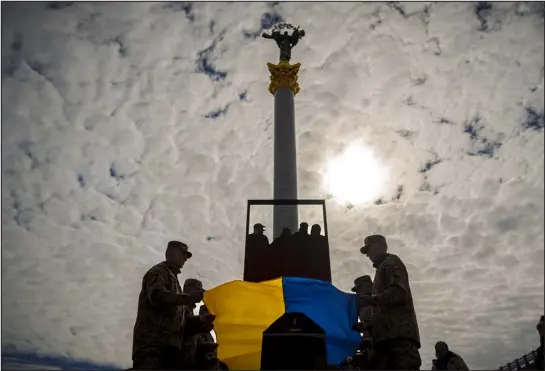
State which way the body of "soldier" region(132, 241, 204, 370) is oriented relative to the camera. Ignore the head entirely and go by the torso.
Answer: to the viewer's right

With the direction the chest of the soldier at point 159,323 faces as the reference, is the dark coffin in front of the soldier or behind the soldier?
in front

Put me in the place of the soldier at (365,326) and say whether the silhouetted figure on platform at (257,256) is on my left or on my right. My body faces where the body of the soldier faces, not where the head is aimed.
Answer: on my right

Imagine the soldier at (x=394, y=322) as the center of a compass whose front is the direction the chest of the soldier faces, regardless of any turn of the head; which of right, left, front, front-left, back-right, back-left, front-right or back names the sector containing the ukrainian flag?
front-right

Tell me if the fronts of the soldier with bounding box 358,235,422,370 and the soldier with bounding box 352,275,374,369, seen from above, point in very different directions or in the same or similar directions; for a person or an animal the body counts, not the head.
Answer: same or similar directions

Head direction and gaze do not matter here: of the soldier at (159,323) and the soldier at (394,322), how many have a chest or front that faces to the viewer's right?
1

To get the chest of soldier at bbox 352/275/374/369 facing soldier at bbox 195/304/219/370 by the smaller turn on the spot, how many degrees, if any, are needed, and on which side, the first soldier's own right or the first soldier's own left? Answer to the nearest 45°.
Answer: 0° — they already face them

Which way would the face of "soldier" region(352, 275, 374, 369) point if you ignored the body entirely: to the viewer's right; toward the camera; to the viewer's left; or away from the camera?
to the viewer's left

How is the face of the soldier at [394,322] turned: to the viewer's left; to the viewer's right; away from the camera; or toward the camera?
to the viewer's left

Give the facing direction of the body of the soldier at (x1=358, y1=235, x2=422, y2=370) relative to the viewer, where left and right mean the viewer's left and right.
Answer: facing to the left of the viewer

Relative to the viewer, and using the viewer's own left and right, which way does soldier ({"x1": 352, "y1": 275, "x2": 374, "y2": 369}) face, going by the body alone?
facing to the left of the viewer

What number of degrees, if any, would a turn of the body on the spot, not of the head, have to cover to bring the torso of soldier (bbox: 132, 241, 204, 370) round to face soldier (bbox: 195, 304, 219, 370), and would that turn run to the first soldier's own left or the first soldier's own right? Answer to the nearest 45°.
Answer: approximately 45° to the first soldier's own left

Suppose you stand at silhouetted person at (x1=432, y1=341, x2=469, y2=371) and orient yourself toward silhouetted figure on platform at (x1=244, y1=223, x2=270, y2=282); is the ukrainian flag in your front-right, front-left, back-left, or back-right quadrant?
front-left
